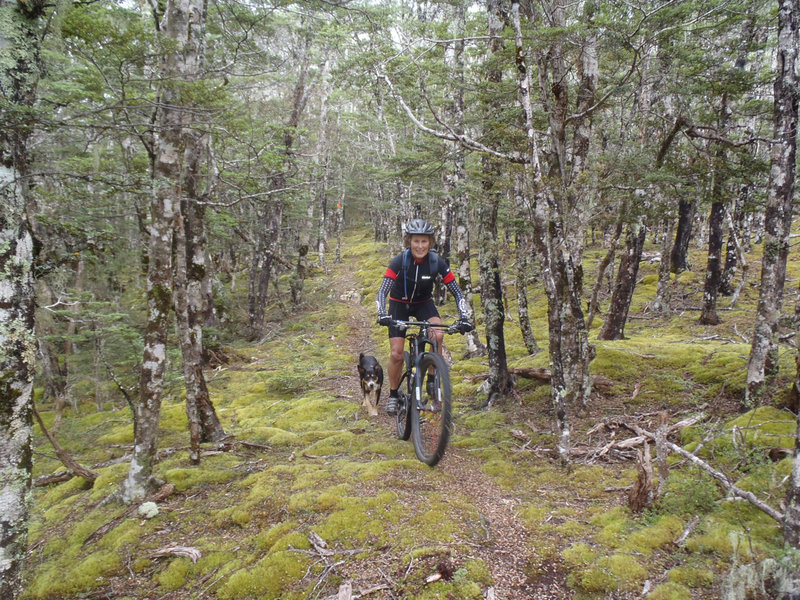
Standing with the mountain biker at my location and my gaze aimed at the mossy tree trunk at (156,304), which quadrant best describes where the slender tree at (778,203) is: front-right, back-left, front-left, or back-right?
back-left

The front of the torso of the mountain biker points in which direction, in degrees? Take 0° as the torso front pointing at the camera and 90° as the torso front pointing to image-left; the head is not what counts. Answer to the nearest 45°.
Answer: approximately 0°

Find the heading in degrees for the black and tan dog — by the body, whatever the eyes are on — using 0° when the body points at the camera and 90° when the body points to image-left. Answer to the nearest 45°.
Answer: approximately 0°

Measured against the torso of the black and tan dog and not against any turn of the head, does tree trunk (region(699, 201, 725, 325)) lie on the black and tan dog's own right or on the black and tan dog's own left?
on the black and tan dog's own left

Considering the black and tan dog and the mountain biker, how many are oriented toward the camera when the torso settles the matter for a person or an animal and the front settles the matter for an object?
2

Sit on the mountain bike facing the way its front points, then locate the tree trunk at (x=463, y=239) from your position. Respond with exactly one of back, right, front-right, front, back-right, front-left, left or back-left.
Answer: back
